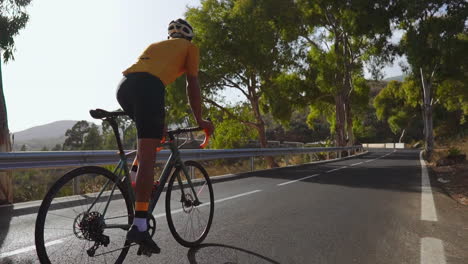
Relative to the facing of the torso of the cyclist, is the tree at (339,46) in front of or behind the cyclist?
in front

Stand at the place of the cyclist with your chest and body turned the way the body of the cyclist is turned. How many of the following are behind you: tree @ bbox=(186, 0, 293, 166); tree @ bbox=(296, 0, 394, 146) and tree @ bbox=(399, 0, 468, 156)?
0

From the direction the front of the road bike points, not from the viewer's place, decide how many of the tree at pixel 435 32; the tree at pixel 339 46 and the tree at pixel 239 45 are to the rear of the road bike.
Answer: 0

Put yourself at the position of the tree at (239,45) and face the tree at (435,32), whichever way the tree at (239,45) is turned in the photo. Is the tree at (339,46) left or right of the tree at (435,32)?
left

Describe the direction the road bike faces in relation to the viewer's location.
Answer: facing away from the viewer and to the right of the viewer

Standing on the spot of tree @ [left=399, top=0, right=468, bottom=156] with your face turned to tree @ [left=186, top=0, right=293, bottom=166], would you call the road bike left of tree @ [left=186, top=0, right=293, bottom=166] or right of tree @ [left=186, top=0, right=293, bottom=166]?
left

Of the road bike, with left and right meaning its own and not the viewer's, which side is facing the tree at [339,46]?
front

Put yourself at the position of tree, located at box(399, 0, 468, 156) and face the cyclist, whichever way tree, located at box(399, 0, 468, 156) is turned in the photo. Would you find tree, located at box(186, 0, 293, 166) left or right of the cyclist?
right

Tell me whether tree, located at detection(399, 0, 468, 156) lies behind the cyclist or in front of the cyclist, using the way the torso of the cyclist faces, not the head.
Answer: in front

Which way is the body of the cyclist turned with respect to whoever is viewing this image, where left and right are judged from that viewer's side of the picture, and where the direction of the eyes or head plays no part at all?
facing away from the viewer and to the right of the viewer
